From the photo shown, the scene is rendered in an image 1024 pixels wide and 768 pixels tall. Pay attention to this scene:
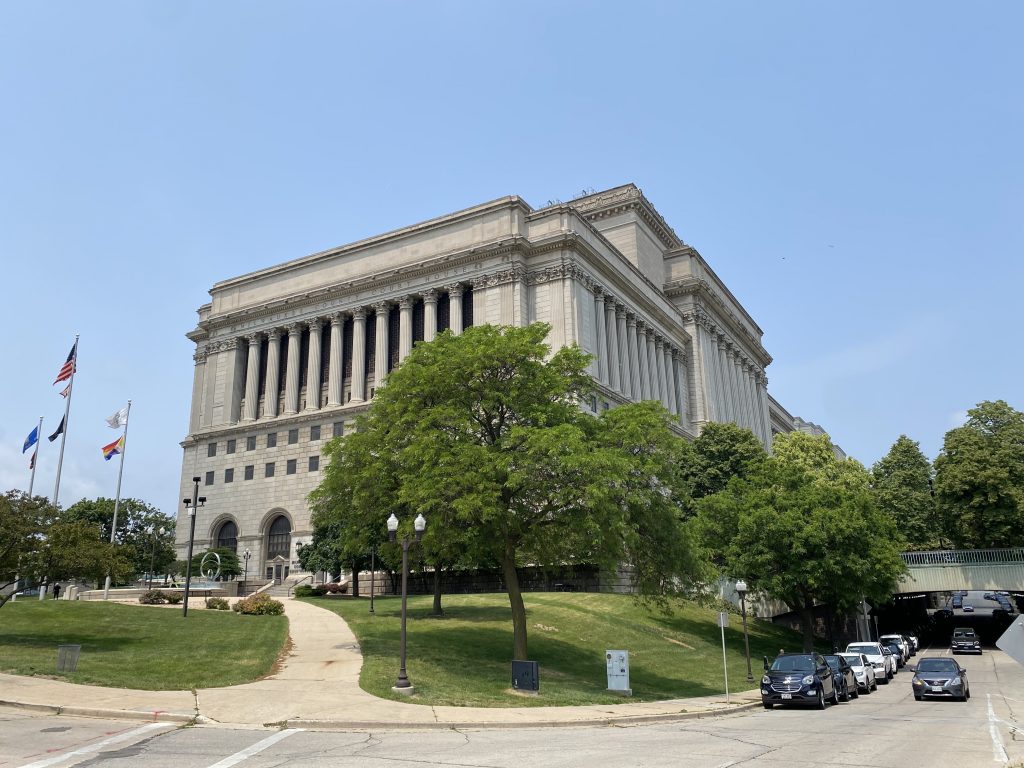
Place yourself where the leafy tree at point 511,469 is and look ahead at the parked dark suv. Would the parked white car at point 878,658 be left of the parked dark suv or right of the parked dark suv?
left

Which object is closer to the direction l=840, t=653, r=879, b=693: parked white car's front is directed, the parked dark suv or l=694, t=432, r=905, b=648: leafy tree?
the parked dark suv

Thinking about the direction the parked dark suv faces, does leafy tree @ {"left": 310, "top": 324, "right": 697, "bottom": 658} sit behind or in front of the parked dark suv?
in front

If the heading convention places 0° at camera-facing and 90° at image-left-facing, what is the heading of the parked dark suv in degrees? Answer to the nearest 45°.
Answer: approximately 45°

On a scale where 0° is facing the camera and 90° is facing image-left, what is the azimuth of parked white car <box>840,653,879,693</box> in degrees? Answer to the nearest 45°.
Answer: approximately 45°

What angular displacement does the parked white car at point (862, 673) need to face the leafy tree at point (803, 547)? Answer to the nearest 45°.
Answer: approximately 135° to its right

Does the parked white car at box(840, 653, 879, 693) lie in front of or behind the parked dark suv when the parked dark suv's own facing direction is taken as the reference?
behind
